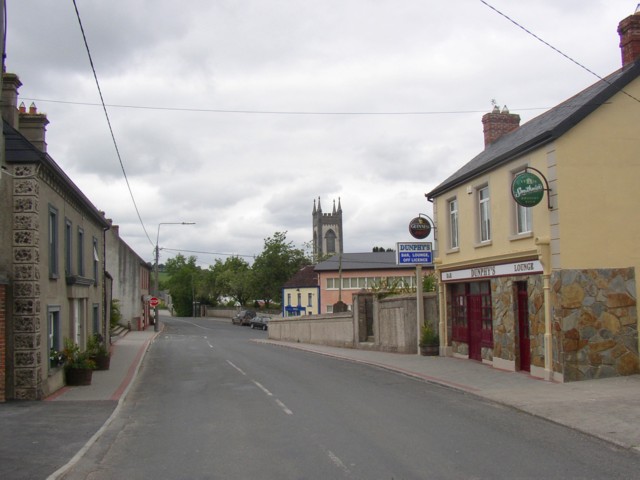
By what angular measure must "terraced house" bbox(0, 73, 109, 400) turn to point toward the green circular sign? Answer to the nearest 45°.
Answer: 0° — it already faces it

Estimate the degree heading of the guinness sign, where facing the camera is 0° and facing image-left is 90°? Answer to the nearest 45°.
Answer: approximately 0°

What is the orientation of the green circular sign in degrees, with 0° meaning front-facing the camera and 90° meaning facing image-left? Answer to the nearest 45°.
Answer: approximately 0°

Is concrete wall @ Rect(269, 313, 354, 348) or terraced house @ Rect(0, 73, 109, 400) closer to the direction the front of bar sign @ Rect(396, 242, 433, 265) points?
the terraced house

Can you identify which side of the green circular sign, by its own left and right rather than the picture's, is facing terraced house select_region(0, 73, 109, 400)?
right

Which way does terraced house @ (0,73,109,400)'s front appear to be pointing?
to the viewer's right
